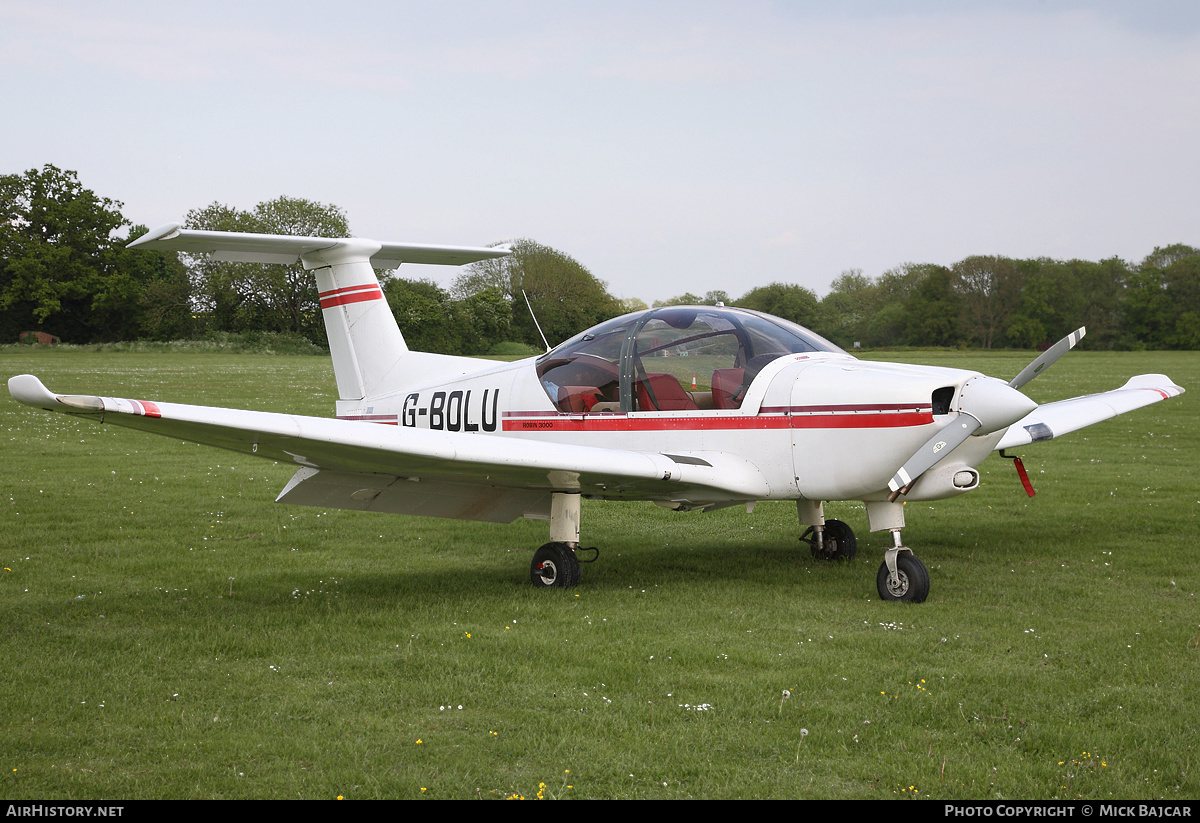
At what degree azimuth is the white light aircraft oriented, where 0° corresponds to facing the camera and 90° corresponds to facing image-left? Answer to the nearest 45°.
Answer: approximately 315°
